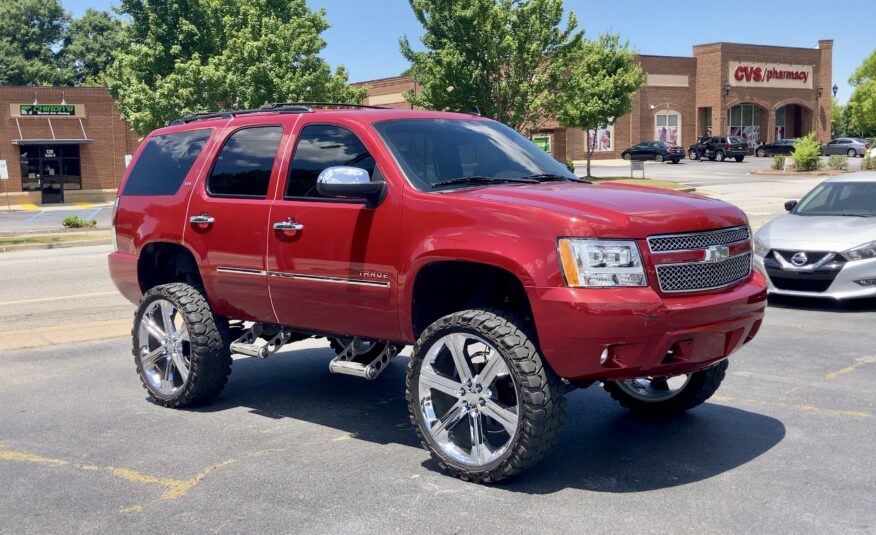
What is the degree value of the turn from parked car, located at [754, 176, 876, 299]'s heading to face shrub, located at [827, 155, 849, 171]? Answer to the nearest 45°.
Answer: approximately 135° to its right

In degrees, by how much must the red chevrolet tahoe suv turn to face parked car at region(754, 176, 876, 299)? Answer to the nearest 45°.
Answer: approximately 90° to its left

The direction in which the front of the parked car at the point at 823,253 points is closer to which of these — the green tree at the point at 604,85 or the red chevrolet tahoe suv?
the red chevrolet tahoe suv

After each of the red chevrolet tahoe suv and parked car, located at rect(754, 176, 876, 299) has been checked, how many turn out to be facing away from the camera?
0

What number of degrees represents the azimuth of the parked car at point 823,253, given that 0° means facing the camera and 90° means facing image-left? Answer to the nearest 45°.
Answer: approximately 45°

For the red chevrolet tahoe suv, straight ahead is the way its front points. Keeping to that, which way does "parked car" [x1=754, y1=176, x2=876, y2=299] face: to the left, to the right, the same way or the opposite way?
to the right

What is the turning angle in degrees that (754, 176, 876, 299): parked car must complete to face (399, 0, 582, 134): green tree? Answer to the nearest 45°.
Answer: approximately 90° to its right

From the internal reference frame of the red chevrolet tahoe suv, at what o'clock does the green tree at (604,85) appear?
The green tree is roughly at 8 o'clock from the red chevrolet tahoe suv.

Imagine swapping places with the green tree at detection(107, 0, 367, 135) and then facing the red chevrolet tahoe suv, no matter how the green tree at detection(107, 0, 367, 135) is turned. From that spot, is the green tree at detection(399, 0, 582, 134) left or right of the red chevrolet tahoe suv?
left

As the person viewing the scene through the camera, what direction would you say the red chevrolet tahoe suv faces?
facing the viewer and to the right of the viewer

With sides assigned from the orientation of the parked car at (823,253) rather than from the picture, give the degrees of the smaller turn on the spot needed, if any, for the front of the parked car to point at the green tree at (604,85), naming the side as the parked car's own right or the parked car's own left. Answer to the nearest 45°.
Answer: approximately 135° to the parked car's own right
